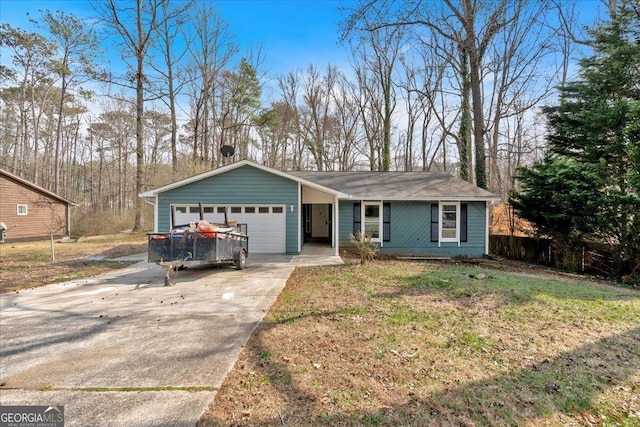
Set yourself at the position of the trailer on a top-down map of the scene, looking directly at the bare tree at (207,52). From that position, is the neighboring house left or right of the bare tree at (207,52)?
left

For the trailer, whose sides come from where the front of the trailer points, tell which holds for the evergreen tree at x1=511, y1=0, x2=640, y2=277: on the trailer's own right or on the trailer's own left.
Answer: on the trailer's own left

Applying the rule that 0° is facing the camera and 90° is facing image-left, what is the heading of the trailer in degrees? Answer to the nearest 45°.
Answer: approximately 45°

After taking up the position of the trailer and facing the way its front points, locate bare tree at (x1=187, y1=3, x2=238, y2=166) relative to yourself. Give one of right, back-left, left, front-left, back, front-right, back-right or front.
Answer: back-right

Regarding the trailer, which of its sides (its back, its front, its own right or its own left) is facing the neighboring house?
right

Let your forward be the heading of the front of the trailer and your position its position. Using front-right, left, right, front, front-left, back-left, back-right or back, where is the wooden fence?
back-left

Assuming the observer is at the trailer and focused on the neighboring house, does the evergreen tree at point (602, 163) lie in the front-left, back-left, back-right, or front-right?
back-right

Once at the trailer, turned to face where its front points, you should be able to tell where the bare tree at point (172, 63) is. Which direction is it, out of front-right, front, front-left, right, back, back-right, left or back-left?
back-right

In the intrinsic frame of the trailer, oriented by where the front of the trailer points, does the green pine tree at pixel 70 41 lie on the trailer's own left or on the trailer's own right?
on the trailer's own right
